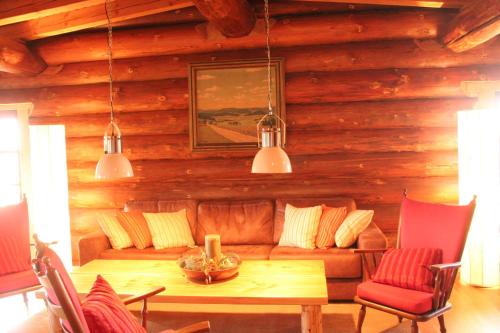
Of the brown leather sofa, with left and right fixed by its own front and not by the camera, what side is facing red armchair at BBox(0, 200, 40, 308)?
right

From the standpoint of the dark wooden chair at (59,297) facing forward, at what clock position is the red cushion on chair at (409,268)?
The red cushion on chair is roughly at 1 o'clock from the dark wooden chair.

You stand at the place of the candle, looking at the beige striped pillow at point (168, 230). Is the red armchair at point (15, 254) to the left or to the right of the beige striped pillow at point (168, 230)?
left

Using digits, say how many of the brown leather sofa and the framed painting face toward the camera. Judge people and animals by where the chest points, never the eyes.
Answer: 2

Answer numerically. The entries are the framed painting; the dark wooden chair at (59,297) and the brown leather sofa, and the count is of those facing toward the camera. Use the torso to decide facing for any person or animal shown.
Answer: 2

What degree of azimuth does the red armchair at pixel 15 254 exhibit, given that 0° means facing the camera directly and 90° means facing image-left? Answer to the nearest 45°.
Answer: approximately 315°

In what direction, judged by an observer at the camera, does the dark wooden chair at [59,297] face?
facing away from the viewer and to the right of the viewer

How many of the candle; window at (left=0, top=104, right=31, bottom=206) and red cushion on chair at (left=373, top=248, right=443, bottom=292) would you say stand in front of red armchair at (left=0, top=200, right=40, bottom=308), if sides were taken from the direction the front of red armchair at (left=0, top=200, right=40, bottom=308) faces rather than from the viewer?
2

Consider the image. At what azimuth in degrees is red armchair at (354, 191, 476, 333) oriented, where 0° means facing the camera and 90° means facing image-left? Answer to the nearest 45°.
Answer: approximately 45°
